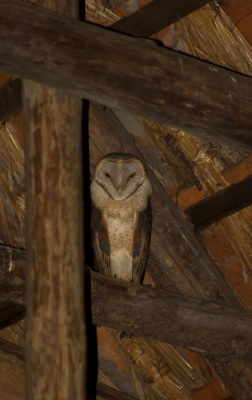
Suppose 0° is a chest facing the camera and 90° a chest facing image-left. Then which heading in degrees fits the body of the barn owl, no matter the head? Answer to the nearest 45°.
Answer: approximately 0°

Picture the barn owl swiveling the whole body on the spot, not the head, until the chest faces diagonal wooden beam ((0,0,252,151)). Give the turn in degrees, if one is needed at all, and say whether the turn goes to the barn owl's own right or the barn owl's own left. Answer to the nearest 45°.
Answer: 0° — it already faces it
